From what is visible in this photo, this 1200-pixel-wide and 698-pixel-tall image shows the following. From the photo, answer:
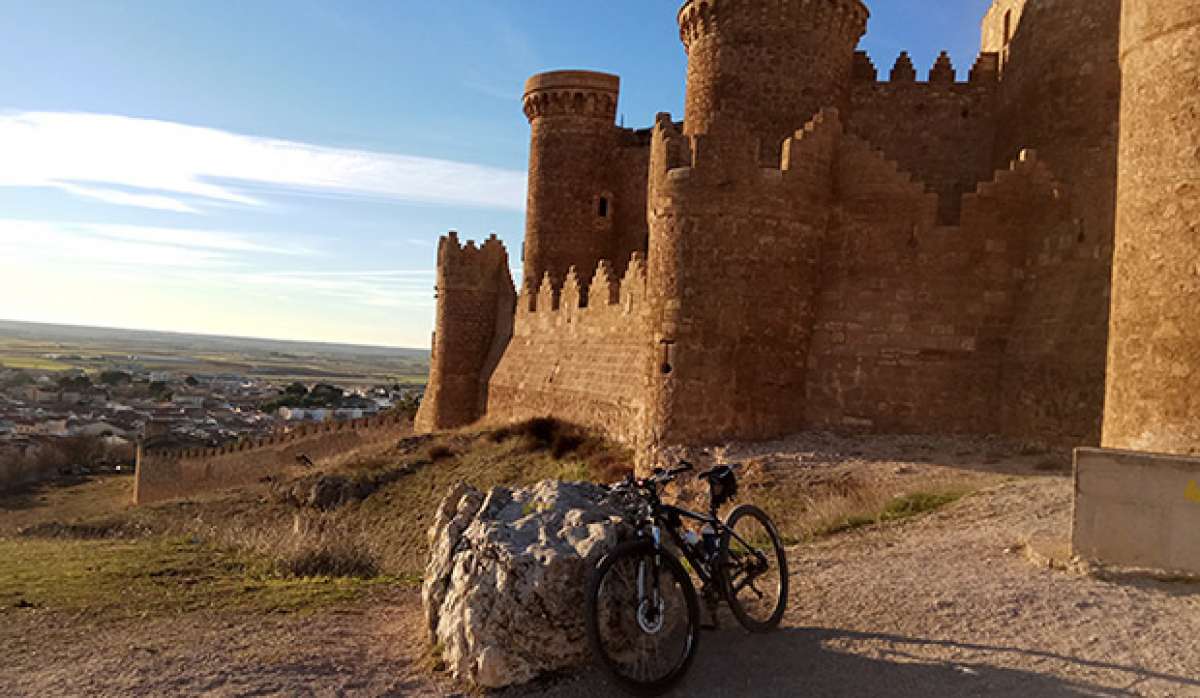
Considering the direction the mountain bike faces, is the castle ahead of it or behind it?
behind

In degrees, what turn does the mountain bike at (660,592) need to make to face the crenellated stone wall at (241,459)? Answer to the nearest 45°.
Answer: approximately 90° to its right

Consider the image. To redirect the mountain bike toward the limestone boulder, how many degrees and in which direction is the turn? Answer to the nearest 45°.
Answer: approximately 45° to its right

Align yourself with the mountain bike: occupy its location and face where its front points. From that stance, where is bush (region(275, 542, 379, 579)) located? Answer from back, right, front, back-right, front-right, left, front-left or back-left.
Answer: right

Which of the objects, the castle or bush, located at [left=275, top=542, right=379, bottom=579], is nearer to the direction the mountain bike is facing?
the bush

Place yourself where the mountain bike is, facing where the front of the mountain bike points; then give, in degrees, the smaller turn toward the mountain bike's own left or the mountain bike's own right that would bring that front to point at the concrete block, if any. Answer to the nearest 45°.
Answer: approximately 180°

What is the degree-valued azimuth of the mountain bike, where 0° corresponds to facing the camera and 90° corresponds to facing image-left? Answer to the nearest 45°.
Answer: approximately 45°
